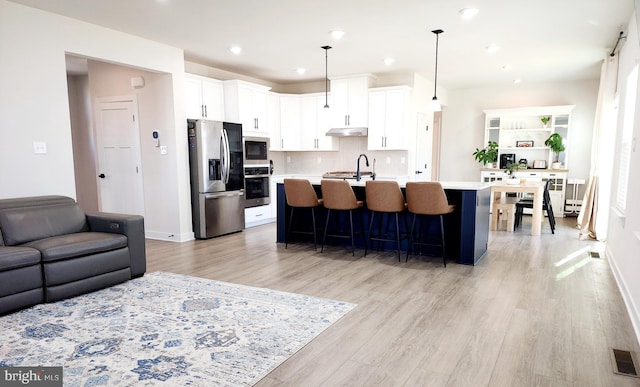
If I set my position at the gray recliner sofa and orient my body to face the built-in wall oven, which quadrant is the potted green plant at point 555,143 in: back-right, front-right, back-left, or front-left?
front-right

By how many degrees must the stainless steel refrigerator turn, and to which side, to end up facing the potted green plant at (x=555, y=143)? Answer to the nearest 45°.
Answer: approximately 45° to its left

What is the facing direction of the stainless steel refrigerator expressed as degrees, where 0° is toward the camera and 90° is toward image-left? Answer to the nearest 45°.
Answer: approximately 315°

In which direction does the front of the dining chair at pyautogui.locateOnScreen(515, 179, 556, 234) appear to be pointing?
to the viewer's left

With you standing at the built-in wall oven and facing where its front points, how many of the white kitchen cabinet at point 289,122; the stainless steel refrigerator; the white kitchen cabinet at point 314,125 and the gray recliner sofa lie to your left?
2

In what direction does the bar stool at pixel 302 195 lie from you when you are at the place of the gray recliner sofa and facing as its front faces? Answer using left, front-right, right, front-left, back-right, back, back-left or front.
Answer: front-left

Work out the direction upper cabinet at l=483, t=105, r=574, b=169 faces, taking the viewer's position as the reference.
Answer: facing the viewer

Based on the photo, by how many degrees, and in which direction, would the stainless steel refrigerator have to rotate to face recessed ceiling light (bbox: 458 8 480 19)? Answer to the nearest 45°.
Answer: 0° — it already faces it

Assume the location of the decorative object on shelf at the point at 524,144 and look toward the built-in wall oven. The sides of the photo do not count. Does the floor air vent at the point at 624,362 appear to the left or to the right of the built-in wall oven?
left

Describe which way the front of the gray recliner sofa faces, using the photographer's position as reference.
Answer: facing the viewer and to the right of the viewer

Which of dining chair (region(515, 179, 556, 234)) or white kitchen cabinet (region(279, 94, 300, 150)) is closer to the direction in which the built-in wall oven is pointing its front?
the dining chair

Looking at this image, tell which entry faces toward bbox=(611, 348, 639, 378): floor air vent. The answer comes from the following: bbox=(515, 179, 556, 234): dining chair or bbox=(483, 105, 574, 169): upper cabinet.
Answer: the upper cabinet

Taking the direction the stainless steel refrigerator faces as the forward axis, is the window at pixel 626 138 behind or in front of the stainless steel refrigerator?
in front

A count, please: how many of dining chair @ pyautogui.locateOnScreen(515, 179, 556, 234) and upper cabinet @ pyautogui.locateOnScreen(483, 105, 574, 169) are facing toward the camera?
1

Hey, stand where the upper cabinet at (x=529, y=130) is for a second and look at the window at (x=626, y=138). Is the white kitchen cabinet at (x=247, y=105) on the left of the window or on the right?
right
